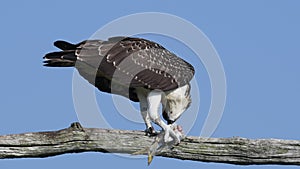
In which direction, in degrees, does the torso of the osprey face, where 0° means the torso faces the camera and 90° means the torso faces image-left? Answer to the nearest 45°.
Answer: approximately 270°
